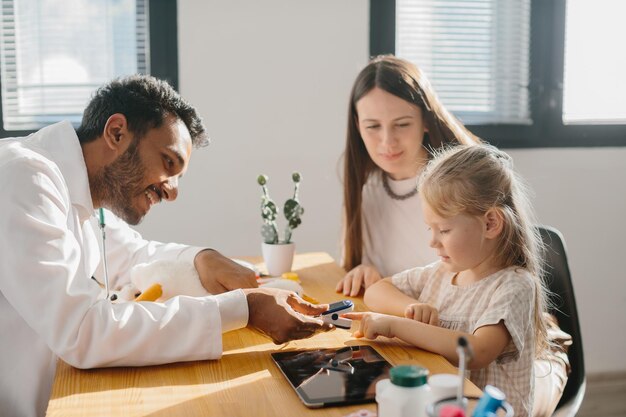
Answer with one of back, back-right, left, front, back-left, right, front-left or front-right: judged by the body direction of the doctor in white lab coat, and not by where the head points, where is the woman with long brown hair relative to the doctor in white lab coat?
front-left

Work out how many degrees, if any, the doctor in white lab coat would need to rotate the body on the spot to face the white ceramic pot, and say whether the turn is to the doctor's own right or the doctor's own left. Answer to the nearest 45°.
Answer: approximately 45° to the doctor's own left

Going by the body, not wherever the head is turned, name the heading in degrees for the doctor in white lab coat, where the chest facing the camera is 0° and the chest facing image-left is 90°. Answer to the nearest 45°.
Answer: approximately 270°

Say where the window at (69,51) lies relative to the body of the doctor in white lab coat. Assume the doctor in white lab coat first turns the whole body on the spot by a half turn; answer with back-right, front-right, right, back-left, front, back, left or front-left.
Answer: right

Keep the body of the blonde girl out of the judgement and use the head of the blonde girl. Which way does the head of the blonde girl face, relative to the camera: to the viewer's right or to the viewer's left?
to the viewer's left

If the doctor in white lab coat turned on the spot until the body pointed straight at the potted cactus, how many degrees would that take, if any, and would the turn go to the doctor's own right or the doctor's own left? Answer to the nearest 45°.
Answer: approximately 45° to the doctor's own left
